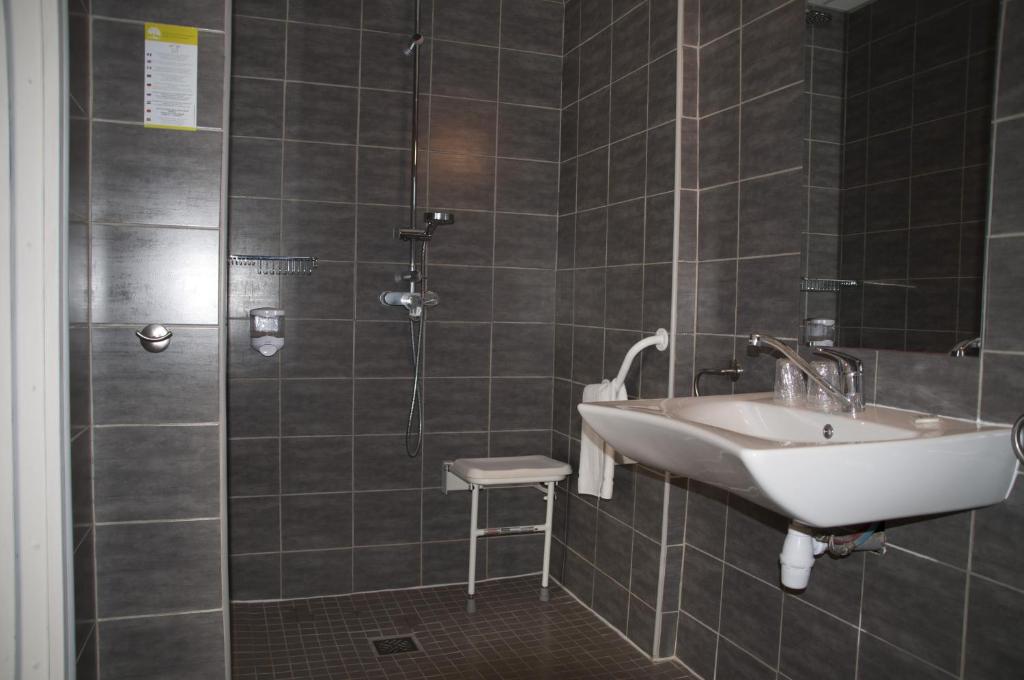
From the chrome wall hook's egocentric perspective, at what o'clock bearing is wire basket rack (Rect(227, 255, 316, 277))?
The wire basket rack is roughly at 7 o'clock from the chrome wall hook.

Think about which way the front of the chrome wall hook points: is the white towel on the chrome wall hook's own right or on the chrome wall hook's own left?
on the chrome wall hook's own left

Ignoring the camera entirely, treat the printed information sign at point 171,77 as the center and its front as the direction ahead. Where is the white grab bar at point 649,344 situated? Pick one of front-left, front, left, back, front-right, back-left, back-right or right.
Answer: left

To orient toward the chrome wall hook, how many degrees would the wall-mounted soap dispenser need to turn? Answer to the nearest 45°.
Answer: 0° — it already faces it

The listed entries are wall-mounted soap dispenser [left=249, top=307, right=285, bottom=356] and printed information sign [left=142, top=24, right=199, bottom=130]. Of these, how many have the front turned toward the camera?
2

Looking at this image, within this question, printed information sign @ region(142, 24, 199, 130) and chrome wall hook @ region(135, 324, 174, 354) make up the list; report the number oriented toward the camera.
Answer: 2
